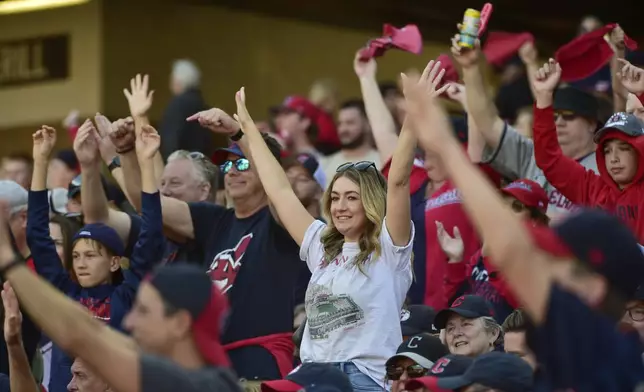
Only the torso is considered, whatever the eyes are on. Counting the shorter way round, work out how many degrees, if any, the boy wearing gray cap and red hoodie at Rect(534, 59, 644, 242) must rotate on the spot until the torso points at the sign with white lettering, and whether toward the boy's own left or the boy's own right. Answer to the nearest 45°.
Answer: approximately 135° to the boy's own right

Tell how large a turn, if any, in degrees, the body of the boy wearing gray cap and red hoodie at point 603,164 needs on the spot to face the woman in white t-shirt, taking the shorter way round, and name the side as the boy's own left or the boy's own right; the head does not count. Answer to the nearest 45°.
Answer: approximately 45° to the boy's own right

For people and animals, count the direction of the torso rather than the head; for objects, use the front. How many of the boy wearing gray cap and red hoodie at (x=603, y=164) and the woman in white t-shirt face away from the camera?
0

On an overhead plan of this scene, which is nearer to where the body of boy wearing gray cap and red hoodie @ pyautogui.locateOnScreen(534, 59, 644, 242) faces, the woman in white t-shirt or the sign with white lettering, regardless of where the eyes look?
the woman in white t-shirt
